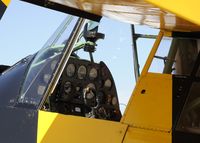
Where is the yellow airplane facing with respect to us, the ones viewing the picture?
facing away from the viewer and to the left of the viewer
